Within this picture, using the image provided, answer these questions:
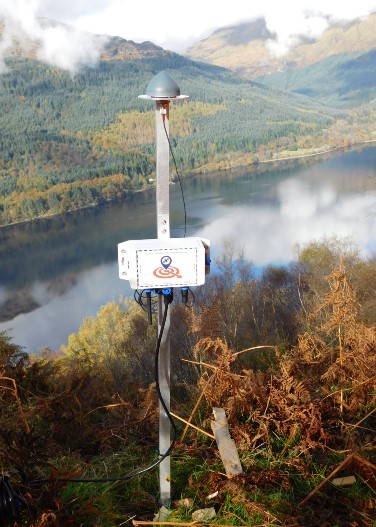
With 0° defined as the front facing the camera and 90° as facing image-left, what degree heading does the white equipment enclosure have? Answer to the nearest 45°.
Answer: approximately 0°
